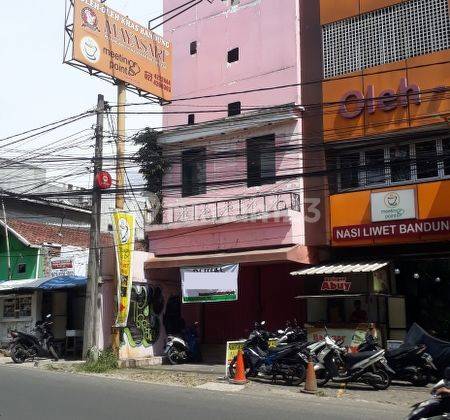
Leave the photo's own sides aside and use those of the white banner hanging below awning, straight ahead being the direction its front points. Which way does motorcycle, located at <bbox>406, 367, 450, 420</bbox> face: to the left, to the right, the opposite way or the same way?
to the right

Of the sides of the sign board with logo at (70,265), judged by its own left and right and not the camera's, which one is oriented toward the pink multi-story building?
left

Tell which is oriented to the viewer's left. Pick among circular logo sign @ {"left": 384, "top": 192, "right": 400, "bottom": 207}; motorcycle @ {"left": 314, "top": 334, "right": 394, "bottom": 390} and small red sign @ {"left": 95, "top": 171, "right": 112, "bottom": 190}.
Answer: the motorcycle

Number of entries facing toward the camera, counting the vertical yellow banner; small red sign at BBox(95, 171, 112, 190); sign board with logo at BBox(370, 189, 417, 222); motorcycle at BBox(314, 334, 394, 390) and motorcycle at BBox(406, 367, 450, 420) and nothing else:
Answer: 3

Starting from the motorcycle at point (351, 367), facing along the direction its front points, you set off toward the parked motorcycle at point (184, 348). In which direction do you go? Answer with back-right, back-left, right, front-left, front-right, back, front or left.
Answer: front-right

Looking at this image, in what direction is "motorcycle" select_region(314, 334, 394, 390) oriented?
to the viewer's left

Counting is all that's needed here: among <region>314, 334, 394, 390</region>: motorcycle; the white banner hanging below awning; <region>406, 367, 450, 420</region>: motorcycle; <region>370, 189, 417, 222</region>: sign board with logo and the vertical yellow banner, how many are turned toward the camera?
3

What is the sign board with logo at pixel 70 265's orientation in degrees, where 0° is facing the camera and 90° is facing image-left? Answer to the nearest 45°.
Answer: approximately 45°

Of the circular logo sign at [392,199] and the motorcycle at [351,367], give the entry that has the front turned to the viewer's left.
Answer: the motorcycle

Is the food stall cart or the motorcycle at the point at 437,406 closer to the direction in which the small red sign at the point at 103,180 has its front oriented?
the motorcycle

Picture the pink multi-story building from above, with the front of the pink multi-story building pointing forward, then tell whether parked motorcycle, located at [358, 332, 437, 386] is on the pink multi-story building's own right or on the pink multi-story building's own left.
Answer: on the pink multi-story building's own left

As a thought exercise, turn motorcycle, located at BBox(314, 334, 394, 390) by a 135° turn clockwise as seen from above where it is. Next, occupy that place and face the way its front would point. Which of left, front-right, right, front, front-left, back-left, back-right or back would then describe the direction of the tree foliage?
left

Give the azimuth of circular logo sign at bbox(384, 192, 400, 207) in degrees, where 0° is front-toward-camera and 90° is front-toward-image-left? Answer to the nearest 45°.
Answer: approximately 0°

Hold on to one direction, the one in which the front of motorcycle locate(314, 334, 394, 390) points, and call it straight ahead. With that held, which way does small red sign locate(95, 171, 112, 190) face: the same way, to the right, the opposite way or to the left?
to the left

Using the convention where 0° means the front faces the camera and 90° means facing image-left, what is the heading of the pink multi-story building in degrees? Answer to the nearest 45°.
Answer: approximately 45°

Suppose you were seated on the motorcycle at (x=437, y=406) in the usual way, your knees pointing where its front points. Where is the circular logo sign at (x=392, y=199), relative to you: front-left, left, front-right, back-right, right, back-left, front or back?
right

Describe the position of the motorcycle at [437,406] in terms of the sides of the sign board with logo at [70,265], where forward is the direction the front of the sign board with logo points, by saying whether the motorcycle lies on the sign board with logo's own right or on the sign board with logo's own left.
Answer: on the sign board with logo's own left
